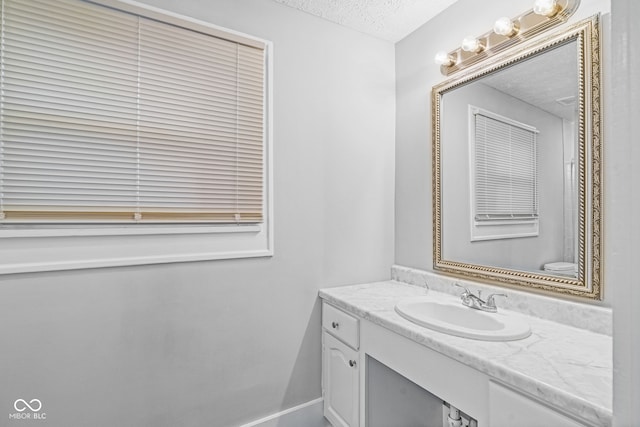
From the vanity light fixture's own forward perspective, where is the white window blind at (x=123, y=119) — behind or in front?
in front

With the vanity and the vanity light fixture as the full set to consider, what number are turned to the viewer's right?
0

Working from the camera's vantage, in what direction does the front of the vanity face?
facing the viewer and to the left of the viewer

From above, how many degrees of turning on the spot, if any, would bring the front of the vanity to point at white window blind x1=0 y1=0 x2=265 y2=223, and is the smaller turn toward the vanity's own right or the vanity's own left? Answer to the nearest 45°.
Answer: approximately 45° to the vanity's own right
